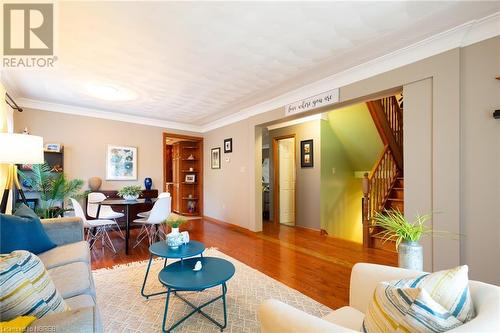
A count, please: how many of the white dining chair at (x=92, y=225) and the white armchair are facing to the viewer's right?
1

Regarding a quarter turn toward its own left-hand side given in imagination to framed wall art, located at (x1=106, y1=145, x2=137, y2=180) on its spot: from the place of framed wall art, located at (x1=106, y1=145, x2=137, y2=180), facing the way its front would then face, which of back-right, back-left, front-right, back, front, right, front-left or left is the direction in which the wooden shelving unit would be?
front-left

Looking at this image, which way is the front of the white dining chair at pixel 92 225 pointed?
to the viewer's right

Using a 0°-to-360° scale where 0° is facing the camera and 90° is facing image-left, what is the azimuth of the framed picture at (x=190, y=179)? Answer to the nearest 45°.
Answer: approximately 0°

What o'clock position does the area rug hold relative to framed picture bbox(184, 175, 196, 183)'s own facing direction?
The area rug is roughly at 12 o'clock from the framed picture.

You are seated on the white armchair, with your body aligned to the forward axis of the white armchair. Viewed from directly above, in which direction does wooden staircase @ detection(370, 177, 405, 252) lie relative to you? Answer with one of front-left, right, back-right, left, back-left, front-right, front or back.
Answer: back-right

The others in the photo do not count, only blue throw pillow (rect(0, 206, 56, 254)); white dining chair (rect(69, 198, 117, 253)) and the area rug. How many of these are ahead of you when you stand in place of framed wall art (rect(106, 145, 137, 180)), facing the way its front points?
3

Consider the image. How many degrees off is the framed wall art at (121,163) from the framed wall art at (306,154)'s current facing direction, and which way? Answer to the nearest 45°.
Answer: approximately 45° to its right

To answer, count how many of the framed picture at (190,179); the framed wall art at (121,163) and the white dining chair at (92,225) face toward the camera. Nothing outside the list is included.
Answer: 2

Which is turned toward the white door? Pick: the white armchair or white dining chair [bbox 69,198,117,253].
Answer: the white dining chair
